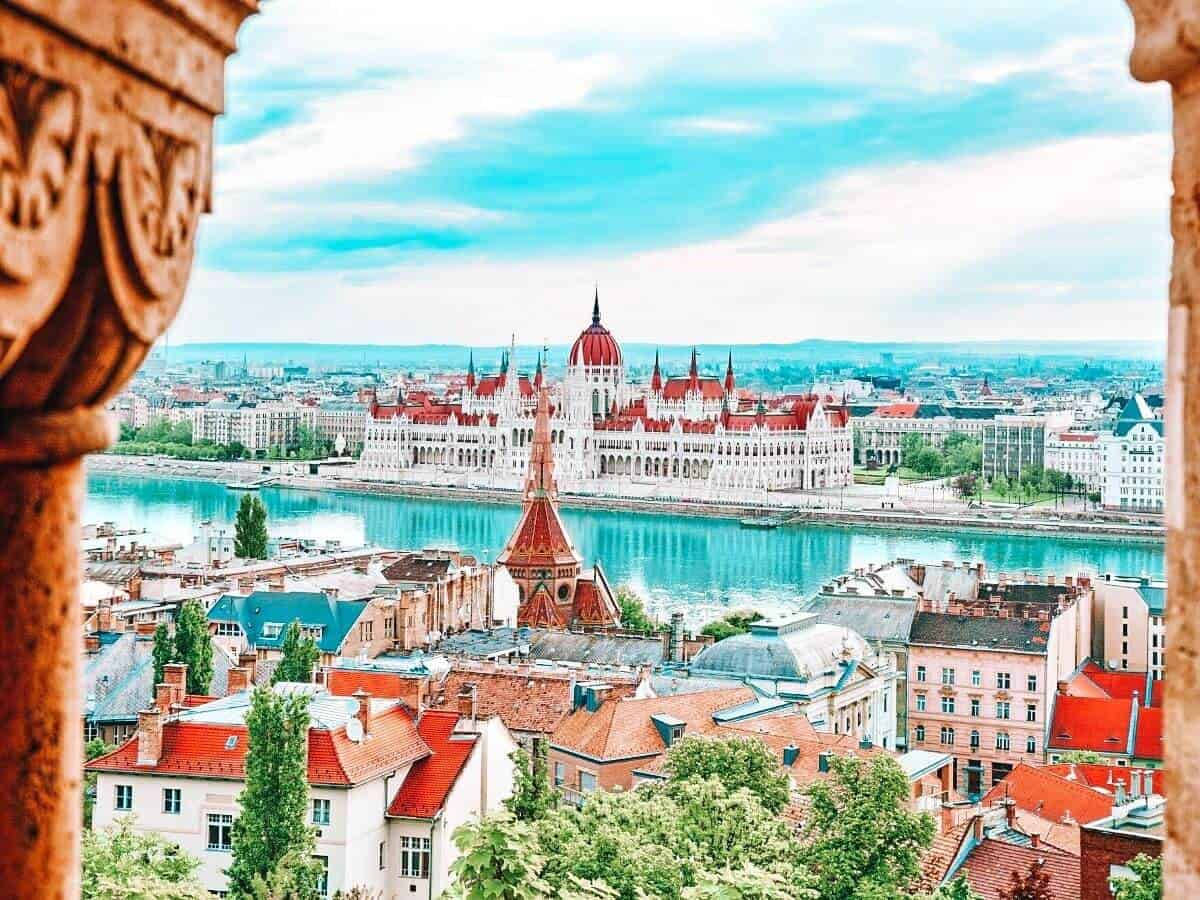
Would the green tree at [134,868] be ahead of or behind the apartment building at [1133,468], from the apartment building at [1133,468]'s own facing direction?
ahead

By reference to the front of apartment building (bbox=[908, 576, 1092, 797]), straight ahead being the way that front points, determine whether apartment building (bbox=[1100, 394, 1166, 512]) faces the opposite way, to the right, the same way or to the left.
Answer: the same way

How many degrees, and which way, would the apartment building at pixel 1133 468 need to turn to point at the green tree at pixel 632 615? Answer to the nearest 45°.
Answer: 0° — it already faces it

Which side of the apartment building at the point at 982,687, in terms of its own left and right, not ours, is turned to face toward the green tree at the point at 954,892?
front

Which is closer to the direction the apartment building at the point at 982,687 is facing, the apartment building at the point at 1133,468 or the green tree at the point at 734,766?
the green tree

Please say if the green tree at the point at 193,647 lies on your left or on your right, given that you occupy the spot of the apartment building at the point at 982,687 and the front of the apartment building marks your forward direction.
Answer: on your right

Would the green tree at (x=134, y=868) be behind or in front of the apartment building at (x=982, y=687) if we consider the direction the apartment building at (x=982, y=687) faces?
in front

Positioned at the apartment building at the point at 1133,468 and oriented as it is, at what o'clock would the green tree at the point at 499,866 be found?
The green tree is roughly at 12 o'clock from the apartment building.

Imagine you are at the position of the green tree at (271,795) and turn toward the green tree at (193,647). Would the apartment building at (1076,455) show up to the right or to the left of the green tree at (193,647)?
right

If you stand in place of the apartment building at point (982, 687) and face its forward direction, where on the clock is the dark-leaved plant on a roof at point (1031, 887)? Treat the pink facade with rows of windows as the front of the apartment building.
The dark-leaved plant on a roof is roughly at 12 o'clock from the apartment building.

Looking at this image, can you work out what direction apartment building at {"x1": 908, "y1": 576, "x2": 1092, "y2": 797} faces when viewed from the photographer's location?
facing the viewer

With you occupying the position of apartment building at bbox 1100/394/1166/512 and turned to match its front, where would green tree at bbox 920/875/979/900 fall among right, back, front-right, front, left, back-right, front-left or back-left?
front

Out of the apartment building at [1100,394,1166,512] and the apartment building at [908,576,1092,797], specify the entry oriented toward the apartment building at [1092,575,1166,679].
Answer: the apartment building at [1100,394,1166,512]

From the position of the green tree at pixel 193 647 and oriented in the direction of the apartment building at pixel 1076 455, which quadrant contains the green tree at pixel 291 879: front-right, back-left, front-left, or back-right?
back-right

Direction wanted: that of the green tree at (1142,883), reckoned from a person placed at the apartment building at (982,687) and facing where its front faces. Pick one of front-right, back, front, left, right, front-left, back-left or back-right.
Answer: front

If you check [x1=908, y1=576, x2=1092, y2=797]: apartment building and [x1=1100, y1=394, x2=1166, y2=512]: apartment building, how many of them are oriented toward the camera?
2
